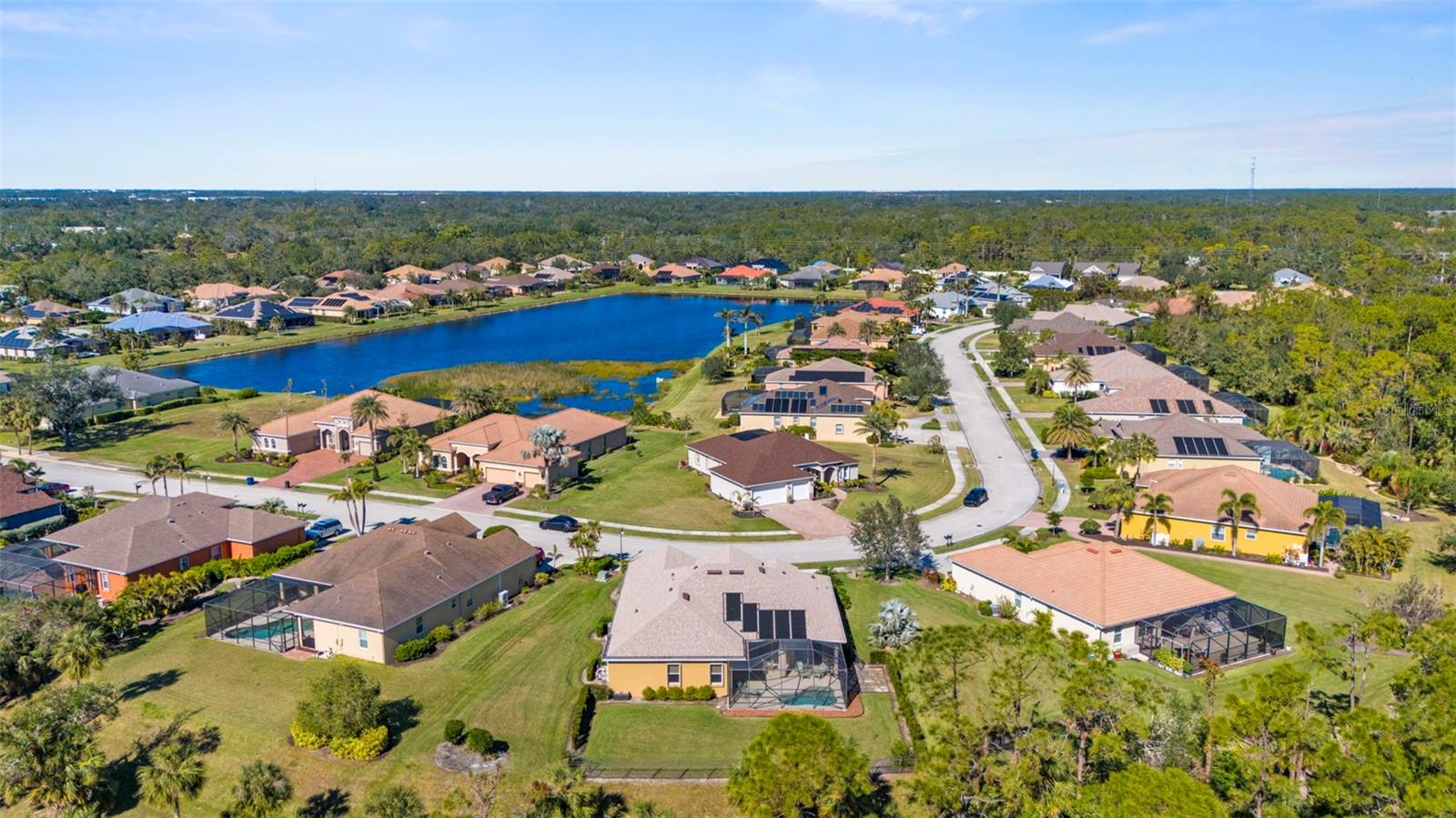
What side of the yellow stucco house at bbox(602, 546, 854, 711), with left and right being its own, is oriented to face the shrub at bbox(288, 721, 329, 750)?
left

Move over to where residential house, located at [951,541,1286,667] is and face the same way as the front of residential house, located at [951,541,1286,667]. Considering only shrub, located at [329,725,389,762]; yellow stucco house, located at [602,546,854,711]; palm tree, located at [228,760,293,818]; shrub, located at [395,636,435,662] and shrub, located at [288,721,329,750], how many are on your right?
0

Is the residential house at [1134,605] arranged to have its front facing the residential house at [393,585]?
no

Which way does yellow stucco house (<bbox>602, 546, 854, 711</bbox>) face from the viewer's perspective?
away from the camera

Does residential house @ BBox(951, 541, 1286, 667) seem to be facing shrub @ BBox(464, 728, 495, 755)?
no

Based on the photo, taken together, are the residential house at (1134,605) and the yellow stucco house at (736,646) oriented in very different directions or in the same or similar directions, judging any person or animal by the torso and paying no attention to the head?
same or similar directions

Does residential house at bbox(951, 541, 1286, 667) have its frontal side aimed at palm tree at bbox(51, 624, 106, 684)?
no

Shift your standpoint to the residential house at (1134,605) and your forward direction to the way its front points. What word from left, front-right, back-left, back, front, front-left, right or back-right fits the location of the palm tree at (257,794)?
left

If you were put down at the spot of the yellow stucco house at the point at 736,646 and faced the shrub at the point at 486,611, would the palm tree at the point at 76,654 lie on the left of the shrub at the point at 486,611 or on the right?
left

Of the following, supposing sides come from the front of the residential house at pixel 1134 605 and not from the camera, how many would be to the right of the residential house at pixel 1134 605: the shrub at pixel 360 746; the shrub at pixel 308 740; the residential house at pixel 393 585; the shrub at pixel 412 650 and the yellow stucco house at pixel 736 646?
0

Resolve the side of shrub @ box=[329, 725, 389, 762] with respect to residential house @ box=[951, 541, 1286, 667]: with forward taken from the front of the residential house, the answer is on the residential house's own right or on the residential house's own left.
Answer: on the residential house's own left

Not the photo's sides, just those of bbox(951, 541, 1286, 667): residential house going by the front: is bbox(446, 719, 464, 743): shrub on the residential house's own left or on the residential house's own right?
on the residential house's own left

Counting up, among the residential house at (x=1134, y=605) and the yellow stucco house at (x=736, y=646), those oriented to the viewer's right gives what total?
0

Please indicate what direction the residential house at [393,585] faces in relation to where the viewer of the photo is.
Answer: facing away from the viewer and to the right of the viewer

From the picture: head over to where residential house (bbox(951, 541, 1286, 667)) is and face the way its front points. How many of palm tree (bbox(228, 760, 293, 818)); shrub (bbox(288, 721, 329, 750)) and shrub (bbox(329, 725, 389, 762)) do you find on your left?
3

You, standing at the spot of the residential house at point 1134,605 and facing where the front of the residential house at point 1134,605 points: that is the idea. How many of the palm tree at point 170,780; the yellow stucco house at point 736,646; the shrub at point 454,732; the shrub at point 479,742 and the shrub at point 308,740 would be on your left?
5

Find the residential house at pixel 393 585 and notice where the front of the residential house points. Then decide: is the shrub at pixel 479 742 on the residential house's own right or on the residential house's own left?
on the residential house's own right

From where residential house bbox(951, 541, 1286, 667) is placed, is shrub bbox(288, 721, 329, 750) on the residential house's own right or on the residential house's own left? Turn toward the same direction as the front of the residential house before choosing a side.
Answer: on the residential house's own left

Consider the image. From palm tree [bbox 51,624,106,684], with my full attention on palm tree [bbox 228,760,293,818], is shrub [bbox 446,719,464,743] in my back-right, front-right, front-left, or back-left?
front-left

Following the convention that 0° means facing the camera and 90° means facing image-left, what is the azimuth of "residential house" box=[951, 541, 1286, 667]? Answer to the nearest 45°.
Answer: approximately 135°

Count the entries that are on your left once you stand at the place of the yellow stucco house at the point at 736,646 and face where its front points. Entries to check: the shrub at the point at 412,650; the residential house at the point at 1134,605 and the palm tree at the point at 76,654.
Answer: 2
